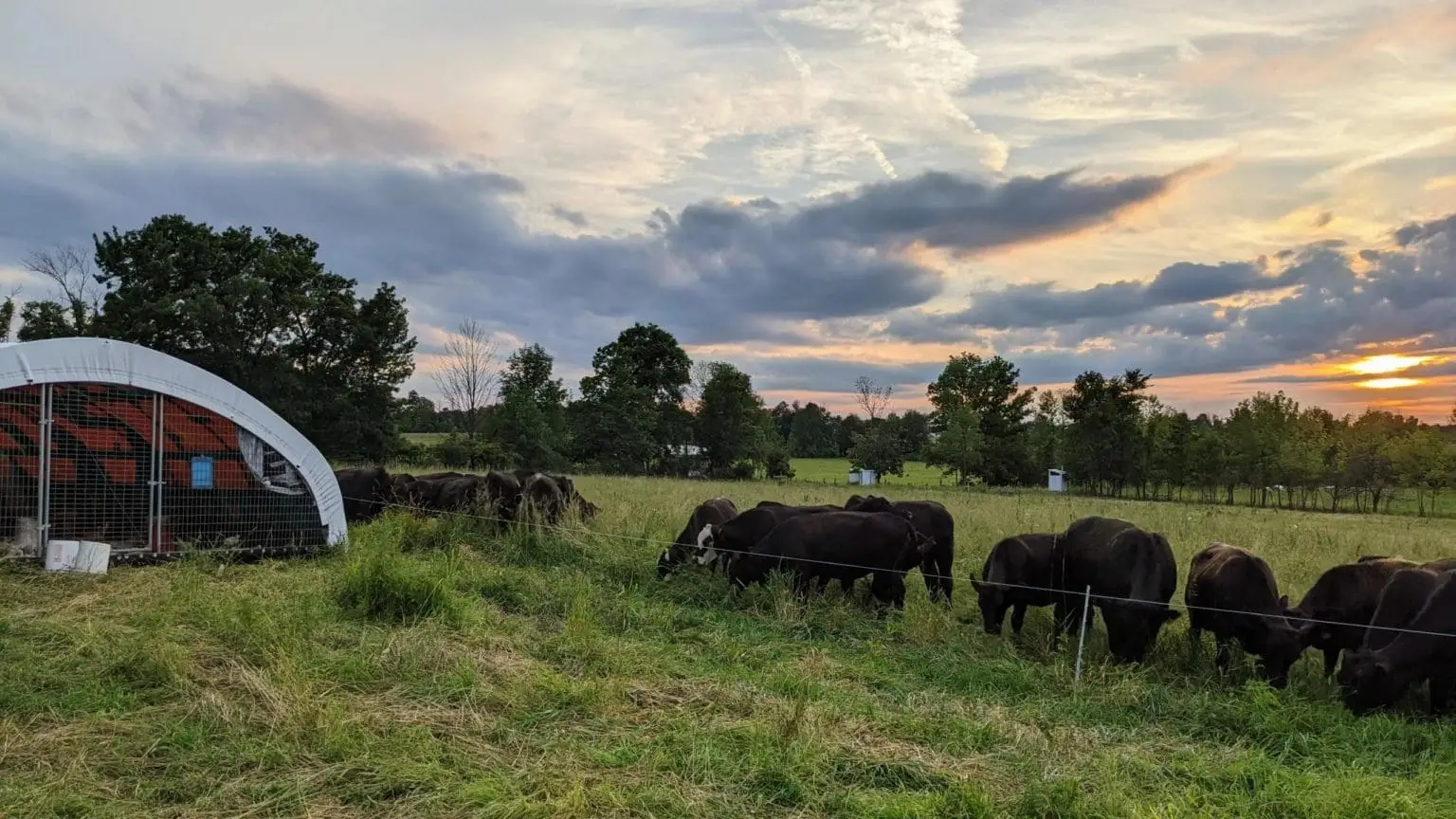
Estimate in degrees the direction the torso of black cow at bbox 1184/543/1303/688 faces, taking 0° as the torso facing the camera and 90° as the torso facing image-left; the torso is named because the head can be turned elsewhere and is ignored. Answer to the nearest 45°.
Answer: approximately 315°

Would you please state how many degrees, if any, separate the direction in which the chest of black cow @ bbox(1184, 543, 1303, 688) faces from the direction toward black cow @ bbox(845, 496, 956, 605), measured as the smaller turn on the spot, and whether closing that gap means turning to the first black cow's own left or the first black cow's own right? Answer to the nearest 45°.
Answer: approximately 180°

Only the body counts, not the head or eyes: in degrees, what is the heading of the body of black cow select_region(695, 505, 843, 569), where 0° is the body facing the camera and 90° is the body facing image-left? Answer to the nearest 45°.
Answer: approximately 45°

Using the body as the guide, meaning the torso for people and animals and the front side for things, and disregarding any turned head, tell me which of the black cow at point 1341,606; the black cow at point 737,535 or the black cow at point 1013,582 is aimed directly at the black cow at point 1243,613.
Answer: the black cow at point 1341,606

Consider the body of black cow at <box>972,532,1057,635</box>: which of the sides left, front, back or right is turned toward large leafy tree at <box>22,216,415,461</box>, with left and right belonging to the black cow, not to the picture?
right

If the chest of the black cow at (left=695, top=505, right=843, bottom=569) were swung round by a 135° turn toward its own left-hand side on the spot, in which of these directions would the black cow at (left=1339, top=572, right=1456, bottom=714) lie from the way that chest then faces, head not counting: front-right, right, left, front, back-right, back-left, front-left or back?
front-right

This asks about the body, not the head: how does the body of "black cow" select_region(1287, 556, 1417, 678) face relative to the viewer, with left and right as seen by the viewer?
facing the viewer and to the left of the viewer
